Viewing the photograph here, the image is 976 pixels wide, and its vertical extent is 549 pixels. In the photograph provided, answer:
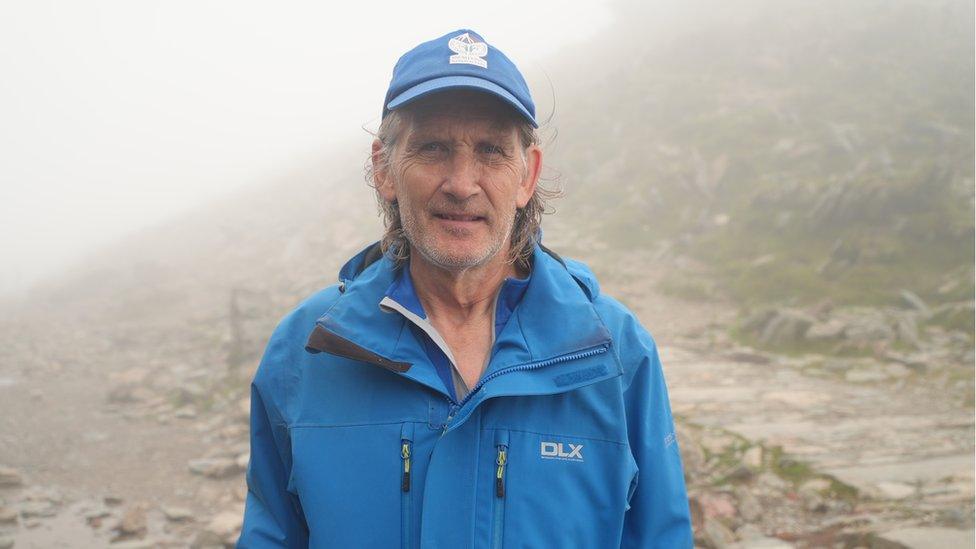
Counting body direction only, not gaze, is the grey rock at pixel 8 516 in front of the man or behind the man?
behind

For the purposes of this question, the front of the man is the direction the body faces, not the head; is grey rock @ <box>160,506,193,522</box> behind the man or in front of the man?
behind

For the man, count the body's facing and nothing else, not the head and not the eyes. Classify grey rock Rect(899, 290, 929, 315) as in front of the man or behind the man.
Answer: behind

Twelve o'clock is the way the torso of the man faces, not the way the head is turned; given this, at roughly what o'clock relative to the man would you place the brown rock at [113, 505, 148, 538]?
The brown rock is roughly at 5 o'clock from the man.

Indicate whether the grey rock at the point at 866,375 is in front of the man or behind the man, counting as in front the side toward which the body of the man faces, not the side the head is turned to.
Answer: behind

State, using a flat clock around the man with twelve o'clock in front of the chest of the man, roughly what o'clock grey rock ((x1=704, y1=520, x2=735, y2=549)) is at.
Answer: The grey rock is roughly at 7 o'clock from the man.

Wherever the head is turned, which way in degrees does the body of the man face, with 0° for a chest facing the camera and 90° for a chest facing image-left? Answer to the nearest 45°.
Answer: approximately 0°

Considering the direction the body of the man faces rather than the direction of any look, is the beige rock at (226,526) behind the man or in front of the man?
behind

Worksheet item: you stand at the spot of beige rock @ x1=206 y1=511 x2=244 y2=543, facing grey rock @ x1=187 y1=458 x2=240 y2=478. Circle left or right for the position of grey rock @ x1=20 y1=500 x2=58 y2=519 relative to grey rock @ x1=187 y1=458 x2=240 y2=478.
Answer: left
